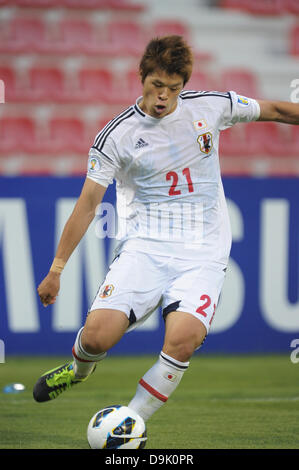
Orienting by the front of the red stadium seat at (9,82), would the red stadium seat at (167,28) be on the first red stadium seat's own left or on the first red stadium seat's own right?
on the first red stadium seat's own left

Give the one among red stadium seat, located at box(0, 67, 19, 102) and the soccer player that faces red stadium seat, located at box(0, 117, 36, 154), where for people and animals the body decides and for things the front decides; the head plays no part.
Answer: red stadium seat, located at box(0, 67, 19, 102)

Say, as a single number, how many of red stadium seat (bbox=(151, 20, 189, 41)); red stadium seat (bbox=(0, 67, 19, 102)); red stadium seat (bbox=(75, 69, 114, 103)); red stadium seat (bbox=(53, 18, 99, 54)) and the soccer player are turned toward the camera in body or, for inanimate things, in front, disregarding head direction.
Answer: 5

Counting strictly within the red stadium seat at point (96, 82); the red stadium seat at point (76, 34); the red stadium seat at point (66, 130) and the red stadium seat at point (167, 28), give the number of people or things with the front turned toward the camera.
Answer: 4

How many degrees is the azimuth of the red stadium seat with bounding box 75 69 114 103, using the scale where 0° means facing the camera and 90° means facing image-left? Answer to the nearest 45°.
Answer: approximately 0°

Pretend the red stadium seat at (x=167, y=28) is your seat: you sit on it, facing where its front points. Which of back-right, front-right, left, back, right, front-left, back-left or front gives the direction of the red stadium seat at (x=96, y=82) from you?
front-right

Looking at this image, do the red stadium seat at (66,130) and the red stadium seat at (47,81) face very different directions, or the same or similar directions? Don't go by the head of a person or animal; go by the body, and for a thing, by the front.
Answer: same or similar directions

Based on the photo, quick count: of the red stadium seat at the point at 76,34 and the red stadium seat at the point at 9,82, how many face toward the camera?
2

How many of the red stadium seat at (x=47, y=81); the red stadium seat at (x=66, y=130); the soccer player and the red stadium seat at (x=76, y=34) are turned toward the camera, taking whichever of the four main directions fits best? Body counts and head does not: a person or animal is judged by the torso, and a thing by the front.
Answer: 4

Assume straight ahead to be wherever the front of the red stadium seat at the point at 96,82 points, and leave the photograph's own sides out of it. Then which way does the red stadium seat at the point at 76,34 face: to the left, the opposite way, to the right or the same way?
the same way

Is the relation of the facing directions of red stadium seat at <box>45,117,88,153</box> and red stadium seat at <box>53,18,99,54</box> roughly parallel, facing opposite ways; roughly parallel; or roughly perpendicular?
roughly parallel

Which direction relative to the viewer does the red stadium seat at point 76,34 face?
toward the camera

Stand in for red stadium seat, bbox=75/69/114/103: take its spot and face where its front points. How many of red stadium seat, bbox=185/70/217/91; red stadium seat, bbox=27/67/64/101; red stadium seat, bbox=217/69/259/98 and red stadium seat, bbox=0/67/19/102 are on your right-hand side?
2

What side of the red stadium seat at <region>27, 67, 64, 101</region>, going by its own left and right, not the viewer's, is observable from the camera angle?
front

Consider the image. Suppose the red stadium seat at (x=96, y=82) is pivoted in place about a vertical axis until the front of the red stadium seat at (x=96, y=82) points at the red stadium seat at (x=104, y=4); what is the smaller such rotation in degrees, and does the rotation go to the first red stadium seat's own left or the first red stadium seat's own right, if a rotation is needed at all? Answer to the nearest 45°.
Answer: approximately 180°

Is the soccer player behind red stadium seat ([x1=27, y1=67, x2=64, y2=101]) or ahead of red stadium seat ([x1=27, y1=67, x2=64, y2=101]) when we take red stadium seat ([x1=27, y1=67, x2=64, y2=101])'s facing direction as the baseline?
ahead

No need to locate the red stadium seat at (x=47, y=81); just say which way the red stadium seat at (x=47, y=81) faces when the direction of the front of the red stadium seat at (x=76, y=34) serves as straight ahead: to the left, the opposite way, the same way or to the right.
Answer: the same way

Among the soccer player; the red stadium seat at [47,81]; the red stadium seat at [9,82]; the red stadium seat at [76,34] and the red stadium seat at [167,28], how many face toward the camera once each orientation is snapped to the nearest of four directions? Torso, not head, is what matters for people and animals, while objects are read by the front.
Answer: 5

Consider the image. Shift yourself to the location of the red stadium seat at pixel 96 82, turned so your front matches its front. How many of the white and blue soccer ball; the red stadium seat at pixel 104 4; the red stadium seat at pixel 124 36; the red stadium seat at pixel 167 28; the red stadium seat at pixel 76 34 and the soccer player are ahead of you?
2

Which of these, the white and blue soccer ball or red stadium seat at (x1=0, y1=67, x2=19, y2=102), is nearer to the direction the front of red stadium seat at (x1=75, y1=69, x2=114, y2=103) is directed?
the white and blue soccer ball

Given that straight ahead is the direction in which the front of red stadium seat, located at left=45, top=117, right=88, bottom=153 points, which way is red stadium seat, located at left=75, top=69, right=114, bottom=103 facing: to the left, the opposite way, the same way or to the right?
the same way

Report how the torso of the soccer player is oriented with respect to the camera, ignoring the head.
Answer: toward the camera

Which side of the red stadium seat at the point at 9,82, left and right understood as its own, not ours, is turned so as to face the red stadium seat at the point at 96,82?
left
